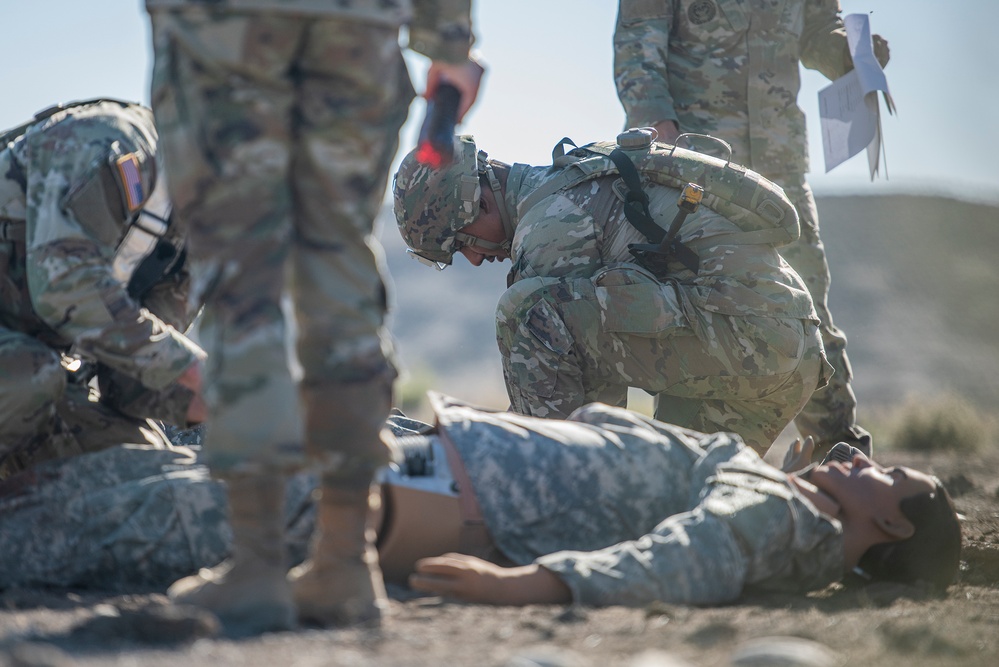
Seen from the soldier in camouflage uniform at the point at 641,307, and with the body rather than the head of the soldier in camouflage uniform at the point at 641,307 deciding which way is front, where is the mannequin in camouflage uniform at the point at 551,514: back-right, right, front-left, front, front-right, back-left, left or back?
left

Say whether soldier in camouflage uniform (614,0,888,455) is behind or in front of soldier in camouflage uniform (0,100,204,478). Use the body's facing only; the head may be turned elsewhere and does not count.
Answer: in front

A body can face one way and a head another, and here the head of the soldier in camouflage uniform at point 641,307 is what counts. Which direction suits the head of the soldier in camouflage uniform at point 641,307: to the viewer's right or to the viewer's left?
to the viewer's left

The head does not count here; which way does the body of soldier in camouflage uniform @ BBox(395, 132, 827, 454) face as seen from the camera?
to the viewer's left

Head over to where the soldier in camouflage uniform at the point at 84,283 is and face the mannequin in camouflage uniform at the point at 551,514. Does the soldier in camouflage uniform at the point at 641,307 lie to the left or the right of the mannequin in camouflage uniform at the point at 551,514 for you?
left

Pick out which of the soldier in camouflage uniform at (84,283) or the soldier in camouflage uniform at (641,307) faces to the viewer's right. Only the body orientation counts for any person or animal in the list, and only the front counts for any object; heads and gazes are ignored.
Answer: the soldier in camouflage uniform at (84,283)

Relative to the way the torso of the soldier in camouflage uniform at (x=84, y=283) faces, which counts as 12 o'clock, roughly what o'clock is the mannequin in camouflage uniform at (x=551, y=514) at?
the mannequin in camouflage uniform at (x=551, y=514) is roughly at 1 o'clock from the soldier in camouflage uniform at (x=84, y=283).

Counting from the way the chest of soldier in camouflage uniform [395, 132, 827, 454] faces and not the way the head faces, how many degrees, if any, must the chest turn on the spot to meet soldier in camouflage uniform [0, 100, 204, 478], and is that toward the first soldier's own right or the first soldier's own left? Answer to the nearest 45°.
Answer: approximately 45° to the first soldier's own left

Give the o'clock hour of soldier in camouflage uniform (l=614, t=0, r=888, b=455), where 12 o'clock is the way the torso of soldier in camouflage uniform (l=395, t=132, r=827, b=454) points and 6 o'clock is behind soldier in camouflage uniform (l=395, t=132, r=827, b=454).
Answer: soldier in camouflage uniform (l=614, t=0, r=888, b=455) is roughly at 4 o'clock from soldier in camouflage uniform (l=395, t=132, r=827, b=454).

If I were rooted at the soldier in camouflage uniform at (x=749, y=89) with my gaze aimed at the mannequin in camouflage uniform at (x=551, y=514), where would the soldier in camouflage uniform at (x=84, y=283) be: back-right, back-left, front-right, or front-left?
front-right

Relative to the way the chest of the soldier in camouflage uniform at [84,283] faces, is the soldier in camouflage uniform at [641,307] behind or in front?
in front

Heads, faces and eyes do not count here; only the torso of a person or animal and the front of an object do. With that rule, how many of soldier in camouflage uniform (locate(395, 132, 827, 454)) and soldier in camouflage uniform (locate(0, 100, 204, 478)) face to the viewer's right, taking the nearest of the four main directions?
1

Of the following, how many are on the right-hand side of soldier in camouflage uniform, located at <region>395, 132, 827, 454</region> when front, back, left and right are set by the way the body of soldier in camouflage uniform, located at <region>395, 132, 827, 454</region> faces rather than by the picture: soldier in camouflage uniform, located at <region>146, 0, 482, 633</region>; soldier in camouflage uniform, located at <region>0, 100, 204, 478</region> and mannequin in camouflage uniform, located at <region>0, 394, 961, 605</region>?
0

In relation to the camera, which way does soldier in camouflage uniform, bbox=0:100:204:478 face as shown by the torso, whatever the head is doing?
to the viewer's right

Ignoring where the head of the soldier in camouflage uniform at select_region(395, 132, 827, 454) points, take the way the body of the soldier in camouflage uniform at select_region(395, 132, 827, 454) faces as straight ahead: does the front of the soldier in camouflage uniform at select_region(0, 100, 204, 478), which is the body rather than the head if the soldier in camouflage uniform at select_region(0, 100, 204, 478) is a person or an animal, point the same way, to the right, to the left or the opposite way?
the opposite way
